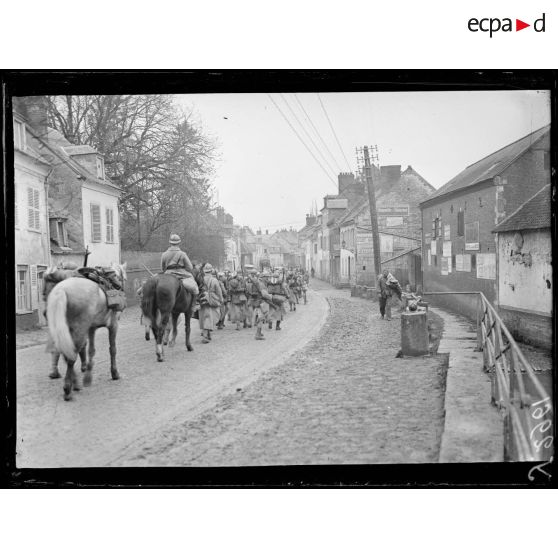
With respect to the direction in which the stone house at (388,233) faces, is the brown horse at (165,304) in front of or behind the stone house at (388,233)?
in front

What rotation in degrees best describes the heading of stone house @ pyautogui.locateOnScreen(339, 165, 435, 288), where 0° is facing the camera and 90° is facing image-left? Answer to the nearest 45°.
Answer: approximately 45°

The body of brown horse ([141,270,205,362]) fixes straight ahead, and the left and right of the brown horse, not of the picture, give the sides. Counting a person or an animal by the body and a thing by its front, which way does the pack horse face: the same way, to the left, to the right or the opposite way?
the same way

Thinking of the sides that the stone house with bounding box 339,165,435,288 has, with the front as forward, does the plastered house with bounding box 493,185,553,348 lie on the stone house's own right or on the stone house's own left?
on the stone house's own left

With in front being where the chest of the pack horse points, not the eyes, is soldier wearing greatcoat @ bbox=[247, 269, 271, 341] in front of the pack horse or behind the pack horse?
in front

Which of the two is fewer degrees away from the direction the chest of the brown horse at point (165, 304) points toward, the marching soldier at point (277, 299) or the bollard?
the marching soldier

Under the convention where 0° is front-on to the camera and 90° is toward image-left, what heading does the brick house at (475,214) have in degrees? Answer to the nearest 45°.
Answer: approximately 45°

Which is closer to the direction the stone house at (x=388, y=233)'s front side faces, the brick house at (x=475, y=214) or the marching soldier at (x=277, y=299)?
the marching soldier

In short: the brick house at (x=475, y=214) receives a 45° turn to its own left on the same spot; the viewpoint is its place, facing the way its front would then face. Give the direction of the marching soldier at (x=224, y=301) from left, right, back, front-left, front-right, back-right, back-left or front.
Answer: front

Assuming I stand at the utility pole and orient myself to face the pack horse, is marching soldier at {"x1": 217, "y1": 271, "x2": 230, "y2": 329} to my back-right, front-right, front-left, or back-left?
front-right

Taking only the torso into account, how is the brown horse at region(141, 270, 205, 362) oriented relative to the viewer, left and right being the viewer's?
facing away from the viewer and to the right of the viewer

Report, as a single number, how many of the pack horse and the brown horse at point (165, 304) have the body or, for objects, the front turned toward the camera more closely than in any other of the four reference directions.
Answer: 0

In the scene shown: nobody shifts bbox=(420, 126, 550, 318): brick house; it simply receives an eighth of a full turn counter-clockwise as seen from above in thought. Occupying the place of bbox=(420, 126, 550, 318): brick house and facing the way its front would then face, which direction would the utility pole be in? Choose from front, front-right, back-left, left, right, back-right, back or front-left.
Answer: right
